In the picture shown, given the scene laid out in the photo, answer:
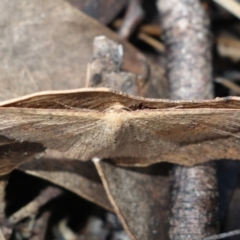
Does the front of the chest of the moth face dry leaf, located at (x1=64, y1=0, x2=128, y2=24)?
yes

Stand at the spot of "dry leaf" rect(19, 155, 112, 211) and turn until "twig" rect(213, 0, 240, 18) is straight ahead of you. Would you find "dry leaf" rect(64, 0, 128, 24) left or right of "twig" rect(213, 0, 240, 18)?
left

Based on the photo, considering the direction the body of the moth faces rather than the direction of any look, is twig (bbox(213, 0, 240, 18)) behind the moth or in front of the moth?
in front

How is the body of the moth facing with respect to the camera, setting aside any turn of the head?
away from the camera

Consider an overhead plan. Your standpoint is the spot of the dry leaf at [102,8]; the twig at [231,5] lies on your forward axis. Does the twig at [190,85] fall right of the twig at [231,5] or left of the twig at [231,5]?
right

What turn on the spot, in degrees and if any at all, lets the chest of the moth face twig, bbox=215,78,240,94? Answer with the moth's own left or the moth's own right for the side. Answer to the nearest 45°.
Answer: approximately 45° to the moth's own right
